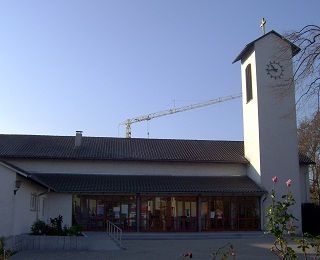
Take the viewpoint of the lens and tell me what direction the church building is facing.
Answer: facing the viewer

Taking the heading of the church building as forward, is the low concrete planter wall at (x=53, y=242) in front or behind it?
in front
